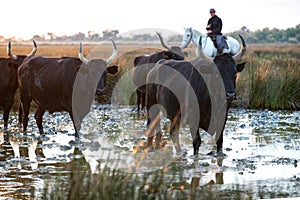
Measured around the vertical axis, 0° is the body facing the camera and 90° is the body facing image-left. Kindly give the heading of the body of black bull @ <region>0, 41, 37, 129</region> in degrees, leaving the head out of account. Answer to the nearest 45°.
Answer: approximately 315°

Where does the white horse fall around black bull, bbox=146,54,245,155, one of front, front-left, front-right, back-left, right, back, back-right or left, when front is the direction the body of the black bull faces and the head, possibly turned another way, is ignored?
back-left

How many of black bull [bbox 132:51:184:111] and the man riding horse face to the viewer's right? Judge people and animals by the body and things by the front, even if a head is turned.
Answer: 1

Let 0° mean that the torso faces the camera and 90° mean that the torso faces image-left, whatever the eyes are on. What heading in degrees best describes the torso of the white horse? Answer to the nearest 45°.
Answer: approximately 90°

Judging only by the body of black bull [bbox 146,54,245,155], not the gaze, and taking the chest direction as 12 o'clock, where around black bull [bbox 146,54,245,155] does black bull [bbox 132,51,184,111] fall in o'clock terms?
black bull [bbox 132,51,184,111] is roughly at 7 o'clock from black bull [bbox 146,54,245,155].

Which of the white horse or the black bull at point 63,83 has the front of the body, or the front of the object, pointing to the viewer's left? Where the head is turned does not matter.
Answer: the white horse

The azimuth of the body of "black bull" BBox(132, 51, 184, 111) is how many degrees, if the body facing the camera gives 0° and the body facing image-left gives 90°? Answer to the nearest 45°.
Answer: approximately 270°
